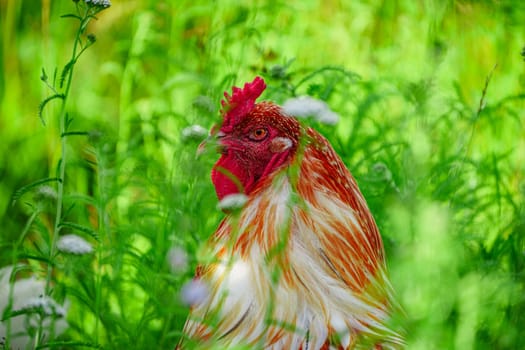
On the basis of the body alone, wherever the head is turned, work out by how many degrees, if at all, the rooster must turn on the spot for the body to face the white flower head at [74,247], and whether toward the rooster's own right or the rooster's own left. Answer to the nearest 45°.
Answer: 0° — it already faces it

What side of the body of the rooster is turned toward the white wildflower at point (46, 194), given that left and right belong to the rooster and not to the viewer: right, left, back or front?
front

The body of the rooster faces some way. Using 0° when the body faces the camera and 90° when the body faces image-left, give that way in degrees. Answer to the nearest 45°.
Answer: approximately 90°
